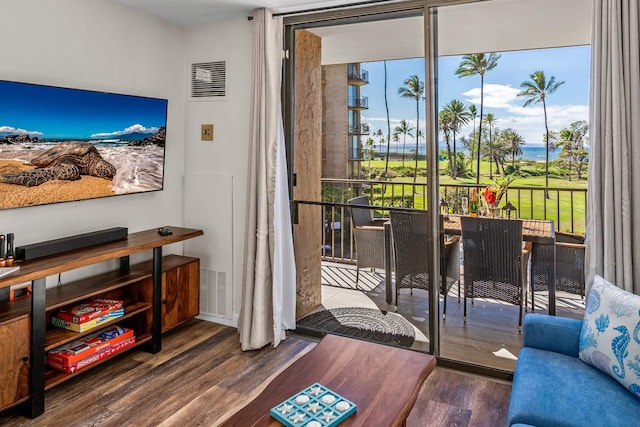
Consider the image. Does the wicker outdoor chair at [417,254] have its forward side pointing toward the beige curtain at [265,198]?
no

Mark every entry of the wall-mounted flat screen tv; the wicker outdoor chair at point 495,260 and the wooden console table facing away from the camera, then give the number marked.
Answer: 1

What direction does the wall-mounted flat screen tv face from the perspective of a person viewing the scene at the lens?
facing the viewer and to the right of the viewer

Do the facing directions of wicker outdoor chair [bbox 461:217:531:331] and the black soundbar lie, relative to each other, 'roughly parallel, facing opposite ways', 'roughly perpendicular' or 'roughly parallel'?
roughly perpendicular

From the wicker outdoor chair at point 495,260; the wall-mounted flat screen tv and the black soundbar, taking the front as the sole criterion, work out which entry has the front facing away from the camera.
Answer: the wicker outdoor chair

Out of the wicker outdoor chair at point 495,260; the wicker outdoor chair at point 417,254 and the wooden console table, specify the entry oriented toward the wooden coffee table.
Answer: the wooden console table

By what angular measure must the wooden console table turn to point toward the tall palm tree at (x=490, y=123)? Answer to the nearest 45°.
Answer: approximately 45° to its left

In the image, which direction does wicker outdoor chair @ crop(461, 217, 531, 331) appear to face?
away from the camera

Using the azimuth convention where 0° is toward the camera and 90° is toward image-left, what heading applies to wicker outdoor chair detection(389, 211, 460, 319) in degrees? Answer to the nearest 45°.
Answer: approximately 225°

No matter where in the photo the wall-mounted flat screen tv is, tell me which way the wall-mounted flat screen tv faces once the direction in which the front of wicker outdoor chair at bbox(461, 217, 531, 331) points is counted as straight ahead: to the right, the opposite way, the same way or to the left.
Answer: to the right

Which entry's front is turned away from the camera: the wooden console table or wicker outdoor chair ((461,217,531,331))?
the wicker outdoor chair

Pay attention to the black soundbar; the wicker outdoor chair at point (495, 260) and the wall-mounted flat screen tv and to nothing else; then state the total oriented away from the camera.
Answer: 1

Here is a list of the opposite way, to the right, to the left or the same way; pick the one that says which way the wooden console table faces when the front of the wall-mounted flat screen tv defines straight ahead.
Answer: the same way

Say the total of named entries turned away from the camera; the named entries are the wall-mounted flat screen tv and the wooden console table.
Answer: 0

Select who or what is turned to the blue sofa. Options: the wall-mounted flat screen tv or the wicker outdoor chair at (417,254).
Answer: the wall-mounted flat screen tv

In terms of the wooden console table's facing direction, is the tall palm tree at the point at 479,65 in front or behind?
in front

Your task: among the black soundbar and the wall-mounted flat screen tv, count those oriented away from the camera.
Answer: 0

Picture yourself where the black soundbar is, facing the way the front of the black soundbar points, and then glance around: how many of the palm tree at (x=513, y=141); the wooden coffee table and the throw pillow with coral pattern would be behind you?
0
